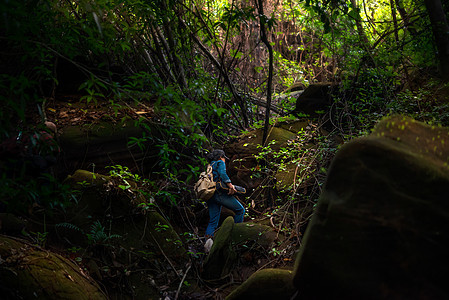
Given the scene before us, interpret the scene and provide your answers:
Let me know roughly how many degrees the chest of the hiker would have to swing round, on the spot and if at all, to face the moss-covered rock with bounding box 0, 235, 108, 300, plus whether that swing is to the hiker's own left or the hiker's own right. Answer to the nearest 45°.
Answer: approximately 135° to the hiker's own right

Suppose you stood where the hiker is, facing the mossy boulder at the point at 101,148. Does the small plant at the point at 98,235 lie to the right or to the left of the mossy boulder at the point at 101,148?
left

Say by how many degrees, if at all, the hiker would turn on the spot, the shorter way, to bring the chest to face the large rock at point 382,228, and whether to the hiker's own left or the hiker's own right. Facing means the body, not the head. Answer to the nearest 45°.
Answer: approximately 90° to the hiker's own right

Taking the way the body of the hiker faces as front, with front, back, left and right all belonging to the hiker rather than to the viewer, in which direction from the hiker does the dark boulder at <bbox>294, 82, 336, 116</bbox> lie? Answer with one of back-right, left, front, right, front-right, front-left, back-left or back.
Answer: front-left

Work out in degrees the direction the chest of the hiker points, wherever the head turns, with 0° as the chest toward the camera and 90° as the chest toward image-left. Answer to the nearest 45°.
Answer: approximately 270°

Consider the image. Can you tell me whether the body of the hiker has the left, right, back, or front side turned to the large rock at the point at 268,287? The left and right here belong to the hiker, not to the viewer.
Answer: right

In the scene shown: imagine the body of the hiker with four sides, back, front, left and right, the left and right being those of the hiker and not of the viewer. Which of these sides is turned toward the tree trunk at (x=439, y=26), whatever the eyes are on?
front
